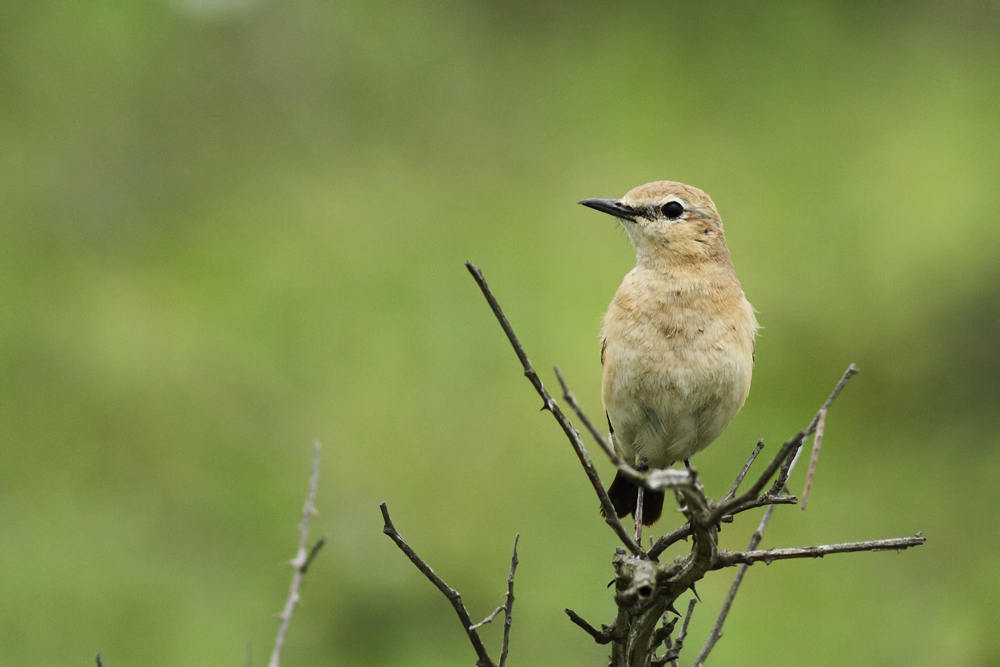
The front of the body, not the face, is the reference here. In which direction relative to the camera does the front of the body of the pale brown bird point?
toward the camera

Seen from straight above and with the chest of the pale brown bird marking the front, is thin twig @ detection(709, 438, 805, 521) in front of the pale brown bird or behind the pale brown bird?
in front
